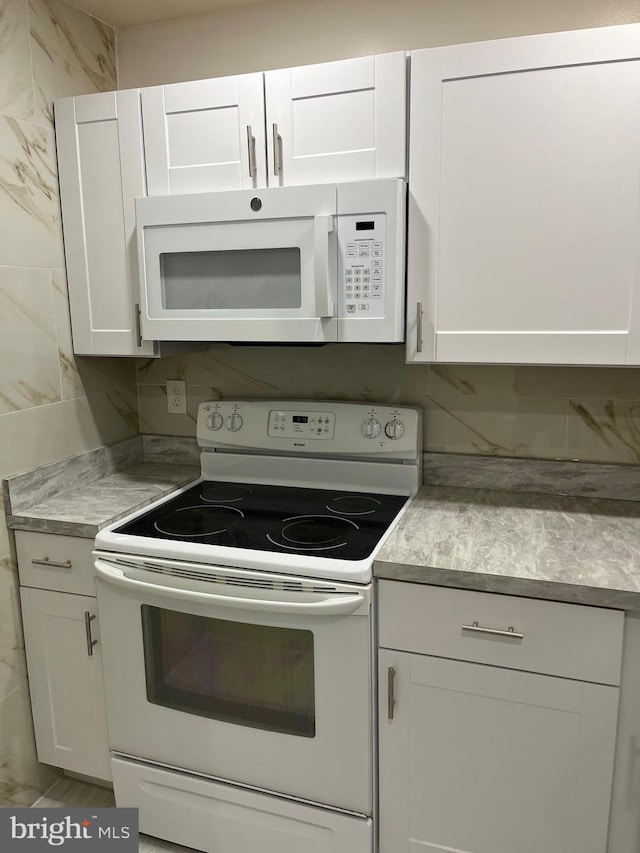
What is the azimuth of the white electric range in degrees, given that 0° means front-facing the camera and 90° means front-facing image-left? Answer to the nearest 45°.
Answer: approximately 45°

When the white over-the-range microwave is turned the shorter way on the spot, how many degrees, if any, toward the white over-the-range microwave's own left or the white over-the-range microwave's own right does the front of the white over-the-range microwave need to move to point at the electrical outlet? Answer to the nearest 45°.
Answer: approximately 90° to the white over-the-range microwave's own right

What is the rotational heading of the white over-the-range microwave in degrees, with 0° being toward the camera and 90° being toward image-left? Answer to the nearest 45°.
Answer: approximately 45°
